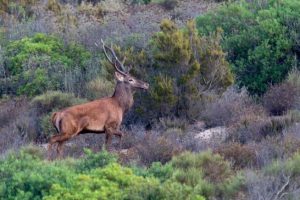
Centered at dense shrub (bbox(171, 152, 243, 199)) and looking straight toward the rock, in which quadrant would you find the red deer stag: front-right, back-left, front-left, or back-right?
front-left

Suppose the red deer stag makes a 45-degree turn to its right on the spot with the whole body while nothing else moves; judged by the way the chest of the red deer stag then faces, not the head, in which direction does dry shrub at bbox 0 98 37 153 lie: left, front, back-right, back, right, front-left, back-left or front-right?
back

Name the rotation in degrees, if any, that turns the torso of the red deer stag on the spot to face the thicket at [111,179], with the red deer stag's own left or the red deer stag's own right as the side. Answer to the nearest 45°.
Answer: approximately 90° to the red deer stag's own right

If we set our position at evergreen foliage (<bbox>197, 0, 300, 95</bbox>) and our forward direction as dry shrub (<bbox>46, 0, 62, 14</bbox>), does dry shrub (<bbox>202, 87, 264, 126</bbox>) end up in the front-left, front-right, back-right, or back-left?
back-left

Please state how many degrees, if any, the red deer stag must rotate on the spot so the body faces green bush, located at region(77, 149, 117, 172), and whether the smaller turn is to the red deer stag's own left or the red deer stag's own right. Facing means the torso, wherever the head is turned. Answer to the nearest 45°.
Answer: approximately 90° to the red deer stag's own right

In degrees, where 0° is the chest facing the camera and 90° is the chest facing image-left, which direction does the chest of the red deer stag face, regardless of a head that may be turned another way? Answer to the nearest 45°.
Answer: approximately 270°

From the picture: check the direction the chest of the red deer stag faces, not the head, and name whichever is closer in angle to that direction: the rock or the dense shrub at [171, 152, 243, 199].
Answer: the rock

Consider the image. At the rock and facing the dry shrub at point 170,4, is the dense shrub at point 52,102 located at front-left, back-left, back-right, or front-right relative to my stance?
front-left

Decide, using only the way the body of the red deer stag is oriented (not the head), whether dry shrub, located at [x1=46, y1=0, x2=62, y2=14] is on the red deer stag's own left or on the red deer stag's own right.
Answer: on the red deer stag's own left

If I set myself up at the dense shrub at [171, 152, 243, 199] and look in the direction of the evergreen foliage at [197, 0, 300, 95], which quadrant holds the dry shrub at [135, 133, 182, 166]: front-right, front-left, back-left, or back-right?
front-left

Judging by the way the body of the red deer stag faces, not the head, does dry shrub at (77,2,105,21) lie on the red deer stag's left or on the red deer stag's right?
on the red deer stag's left

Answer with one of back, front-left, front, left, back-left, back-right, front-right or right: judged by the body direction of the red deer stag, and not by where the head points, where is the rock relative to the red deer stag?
front

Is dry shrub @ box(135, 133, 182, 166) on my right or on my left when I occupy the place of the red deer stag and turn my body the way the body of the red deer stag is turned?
on my right

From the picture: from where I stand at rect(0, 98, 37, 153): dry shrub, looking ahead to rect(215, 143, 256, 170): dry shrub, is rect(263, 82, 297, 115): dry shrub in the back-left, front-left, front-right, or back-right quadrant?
front-left

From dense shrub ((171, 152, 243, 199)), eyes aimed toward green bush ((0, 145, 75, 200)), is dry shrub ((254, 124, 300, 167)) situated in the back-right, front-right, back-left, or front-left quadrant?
back-right
